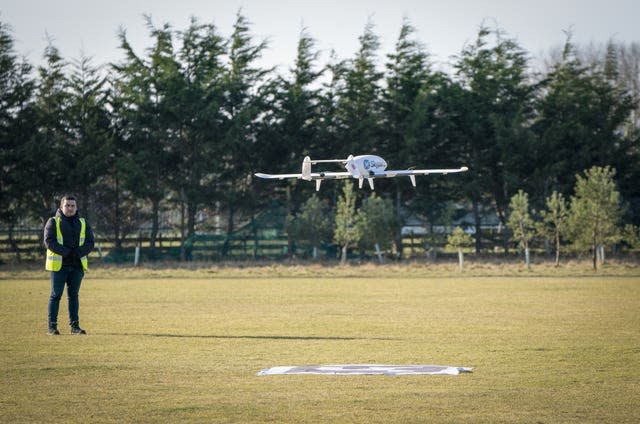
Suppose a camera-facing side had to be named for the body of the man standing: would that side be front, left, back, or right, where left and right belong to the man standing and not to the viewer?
front

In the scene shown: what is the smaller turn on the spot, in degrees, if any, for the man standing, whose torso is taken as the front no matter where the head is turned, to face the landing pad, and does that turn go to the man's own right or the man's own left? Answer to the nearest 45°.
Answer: approximately 45° to the man's own left

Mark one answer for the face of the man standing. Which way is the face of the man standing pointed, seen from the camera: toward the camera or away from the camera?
toward the camera
